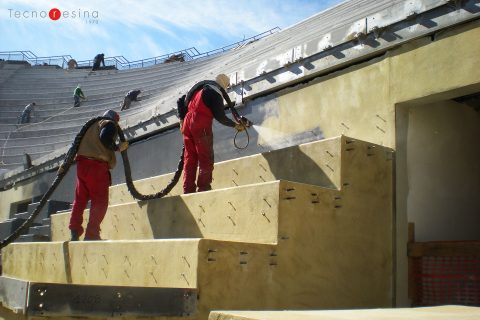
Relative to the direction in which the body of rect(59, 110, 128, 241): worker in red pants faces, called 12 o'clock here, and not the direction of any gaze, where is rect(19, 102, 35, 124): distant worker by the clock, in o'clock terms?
The distant worker is roughly at 10 o'clock from the worker in red pants.

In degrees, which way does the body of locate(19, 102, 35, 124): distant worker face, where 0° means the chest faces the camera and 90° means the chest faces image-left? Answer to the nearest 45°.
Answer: approximately 270°

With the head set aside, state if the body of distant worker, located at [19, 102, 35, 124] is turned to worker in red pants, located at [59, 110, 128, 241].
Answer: no

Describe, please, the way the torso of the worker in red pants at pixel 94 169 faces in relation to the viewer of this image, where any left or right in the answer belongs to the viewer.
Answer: facing away from the viewer and to the right of the viewer

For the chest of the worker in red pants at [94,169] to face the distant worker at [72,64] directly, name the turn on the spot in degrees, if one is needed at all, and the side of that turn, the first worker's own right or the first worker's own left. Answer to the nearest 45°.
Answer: approximately 45° to the first worker's own left

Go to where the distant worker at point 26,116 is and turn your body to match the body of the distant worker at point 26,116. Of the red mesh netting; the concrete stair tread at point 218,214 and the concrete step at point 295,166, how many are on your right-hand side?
3

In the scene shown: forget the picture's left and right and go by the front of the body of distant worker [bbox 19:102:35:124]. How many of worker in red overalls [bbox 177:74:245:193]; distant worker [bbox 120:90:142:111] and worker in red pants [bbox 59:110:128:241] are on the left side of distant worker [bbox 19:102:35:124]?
0

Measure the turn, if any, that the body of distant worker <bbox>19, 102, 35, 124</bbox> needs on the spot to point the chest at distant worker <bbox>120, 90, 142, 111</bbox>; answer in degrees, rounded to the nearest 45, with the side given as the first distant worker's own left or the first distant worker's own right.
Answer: approximately 45° to the first distant worker's own right
